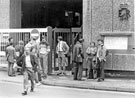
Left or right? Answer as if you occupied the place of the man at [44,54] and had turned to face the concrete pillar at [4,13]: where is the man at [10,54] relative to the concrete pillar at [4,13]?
left

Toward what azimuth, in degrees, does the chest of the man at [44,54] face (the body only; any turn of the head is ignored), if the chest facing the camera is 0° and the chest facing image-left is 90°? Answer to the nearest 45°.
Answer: approximately 0°

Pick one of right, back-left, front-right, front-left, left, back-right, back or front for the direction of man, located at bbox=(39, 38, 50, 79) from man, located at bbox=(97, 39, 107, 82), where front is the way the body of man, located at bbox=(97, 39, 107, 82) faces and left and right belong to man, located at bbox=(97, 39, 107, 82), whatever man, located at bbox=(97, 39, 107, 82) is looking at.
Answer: front-right

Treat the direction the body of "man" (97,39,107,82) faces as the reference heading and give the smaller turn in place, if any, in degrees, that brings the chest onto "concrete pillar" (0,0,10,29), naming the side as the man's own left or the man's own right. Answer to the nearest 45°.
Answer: approximately 90° to the man's own right
